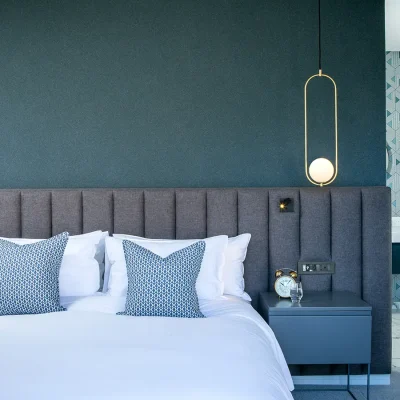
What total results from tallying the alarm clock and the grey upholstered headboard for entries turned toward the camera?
2

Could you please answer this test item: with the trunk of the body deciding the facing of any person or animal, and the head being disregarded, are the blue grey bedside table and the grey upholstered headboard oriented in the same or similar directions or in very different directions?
same or similar directions

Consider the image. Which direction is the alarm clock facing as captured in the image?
toward the camera

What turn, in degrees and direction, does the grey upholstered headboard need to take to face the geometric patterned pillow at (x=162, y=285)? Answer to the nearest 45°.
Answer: approximately 45° to its right

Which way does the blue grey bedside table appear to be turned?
toward the camera

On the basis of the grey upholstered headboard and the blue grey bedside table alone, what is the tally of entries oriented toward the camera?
2

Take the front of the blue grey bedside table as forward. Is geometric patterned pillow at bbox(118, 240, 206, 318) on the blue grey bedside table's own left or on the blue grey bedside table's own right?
on the blue grey bedside table's own right

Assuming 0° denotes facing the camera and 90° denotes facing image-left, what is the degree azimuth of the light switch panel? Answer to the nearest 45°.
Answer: approximately 0°

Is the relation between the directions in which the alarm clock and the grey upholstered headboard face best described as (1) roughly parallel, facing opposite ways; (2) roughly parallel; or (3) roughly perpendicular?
roughly parallel
